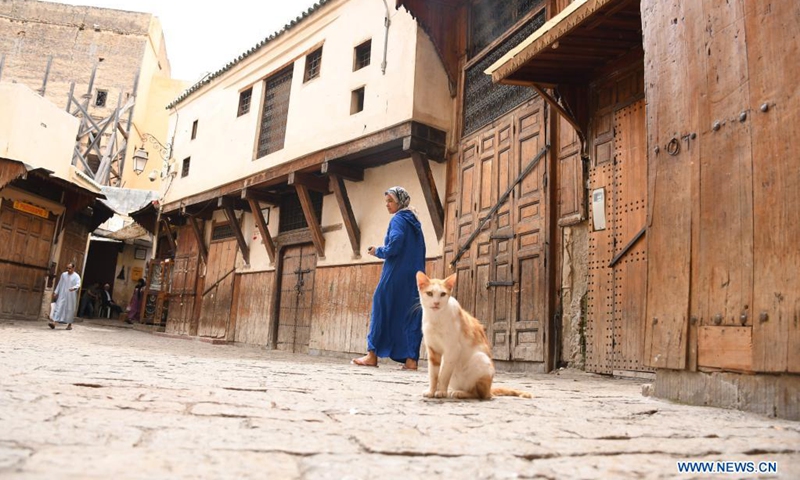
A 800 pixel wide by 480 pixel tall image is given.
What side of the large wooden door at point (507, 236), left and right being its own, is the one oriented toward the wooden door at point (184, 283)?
right

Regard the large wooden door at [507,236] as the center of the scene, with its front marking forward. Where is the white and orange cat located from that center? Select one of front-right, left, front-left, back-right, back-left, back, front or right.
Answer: front-left

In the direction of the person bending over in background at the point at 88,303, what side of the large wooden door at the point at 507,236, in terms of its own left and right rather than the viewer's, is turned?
right

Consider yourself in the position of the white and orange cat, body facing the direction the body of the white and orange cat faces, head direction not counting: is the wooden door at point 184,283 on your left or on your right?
on your right

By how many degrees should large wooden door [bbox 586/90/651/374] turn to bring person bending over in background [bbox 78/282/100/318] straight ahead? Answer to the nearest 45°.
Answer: approximately 90° to its right

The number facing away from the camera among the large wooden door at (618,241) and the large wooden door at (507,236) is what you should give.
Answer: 0

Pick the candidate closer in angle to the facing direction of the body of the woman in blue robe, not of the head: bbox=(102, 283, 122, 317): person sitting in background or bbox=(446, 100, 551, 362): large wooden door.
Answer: the person sitting in background

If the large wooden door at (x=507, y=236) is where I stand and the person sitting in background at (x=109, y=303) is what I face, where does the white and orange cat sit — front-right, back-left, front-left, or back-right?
back-left

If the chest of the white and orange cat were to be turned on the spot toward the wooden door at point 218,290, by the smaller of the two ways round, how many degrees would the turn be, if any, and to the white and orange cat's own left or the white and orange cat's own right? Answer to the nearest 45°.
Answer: approximately 90° to the white and orange cat's own right

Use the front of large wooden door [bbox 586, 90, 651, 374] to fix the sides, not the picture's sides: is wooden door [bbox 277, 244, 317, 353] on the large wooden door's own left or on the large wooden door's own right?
on the large wooden door's own right
